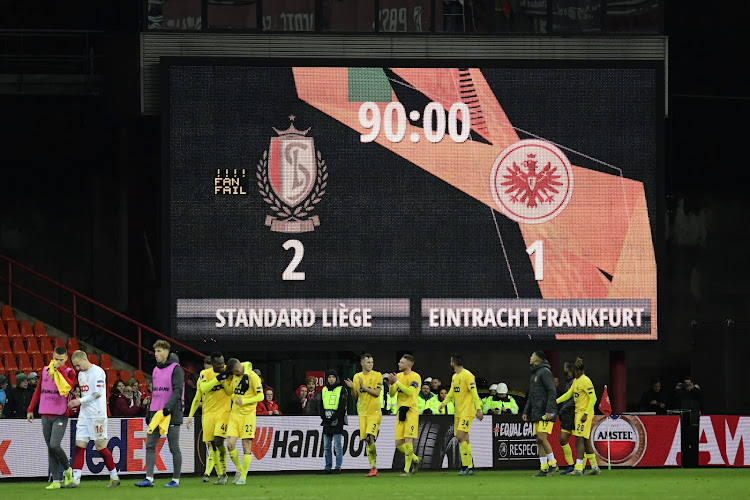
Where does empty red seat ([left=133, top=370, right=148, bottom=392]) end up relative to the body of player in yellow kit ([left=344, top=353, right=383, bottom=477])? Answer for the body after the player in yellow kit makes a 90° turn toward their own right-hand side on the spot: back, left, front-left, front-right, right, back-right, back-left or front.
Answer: front

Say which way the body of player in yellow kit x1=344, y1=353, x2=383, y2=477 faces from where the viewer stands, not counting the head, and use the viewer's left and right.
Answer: facing the viewer and to the left of the viewer

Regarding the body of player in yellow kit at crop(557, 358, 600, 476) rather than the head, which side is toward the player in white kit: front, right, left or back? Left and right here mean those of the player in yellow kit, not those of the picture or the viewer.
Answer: front

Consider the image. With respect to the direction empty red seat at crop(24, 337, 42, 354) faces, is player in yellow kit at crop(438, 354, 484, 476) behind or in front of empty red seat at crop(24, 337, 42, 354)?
in front

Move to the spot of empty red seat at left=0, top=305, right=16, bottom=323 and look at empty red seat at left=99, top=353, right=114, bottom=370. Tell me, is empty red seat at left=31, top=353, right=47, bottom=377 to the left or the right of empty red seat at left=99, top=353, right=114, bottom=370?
right

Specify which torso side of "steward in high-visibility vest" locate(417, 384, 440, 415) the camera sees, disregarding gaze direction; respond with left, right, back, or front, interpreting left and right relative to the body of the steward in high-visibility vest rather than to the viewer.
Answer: front

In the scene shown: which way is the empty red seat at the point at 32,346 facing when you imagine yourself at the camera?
facing the viewer and to the right of the viewer
